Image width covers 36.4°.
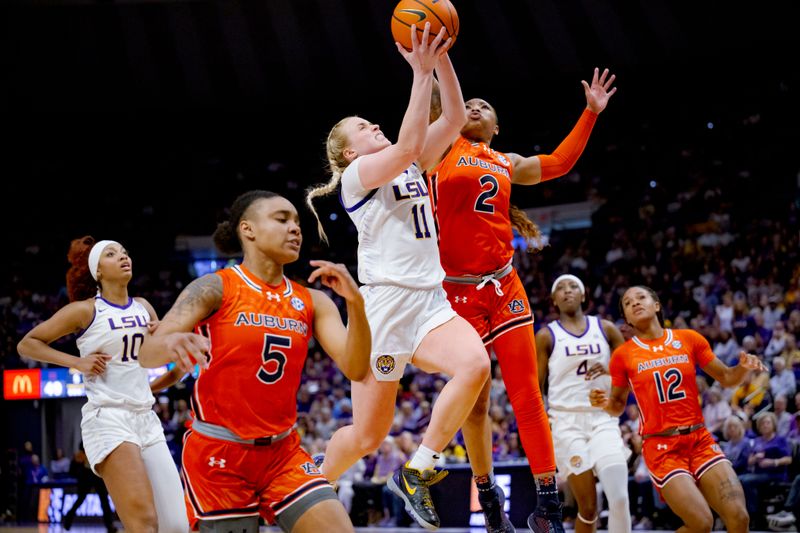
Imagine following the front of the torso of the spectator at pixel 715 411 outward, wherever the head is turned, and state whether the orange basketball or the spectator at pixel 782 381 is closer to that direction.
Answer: the orange basketball

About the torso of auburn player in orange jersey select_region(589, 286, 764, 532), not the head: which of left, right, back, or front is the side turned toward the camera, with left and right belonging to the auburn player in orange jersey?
front

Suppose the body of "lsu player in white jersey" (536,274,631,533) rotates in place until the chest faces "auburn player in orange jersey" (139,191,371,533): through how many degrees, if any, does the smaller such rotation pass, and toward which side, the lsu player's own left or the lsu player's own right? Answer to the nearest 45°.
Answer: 0° — they already face them

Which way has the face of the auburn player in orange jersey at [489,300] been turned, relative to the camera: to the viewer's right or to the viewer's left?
to the viewer's left

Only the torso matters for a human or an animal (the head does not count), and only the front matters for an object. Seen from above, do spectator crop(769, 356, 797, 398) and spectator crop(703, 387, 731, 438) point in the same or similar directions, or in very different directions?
same or similar directions

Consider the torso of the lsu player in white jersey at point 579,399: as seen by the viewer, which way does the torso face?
toward the camera

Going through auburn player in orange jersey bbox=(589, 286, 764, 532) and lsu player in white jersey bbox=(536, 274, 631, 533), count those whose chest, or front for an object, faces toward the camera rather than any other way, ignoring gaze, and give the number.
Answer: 2

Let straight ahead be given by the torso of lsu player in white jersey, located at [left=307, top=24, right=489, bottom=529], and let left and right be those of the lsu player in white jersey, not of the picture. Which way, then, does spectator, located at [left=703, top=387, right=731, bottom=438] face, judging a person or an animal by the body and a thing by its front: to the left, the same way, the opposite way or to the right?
to the right

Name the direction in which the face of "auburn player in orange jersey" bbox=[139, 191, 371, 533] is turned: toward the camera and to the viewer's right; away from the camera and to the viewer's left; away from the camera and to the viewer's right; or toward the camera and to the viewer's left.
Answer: toward the camera and to the viewer's right

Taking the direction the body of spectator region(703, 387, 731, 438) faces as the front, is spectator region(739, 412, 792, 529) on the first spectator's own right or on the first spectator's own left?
on the first spectator's own left

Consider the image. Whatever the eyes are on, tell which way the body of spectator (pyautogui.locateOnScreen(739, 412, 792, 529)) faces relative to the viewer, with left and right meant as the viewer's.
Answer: facing the viewer and to the left of the viewer

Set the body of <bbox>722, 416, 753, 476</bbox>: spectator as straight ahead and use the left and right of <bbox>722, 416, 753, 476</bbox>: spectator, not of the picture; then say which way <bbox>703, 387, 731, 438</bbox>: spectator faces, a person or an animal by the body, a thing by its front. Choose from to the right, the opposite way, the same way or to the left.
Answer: the same way

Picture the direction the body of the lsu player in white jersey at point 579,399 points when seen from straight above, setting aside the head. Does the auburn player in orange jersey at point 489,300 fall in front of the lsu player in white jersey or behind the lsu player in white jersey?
in front
